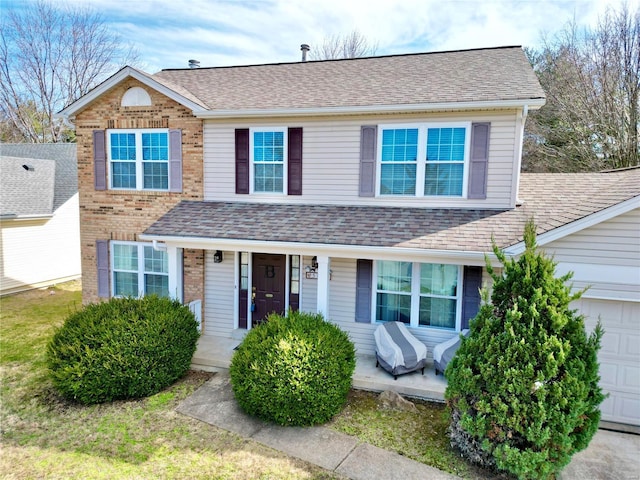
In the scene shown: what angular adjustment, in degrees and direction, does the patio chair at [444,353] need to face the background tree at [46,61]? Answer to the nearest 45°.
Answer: approximately 90° to its right

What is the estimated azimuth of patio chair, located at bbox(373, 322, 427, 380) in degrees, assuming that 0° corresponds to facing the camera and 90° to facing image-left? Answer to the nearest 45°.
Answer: approximately 315°

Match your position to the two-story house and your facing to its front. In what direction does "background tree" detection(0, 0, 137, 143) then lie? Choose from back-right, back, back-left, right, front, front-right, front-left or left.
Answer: back-right

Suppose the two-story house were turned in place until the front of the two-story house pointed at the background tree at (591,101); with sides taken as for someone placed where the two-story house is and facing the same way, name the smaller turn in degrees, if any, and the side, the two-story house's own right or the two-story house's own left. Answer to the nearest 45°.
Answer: approximately 135° to the two-story house's own left

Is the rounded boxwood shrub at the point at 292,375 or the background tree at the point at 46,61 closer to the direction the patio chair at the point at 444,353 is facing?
the rounded boxwood shrub

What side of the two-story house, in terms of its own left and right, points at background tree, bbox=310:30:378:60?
back

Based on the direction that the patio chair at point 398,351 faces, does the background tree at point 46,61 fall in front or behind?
behind

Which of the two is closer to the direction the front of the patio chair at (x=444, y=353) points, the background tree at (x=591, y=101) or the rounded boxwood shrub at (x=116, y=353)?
the rounded boxwood shrub

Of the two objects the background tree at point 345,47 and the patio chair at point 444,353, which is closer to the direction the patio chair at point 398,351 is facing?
the patio chair

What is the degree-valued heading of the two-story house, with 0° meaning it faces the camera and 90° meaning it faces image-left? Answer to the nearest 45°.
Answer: approximately 0°

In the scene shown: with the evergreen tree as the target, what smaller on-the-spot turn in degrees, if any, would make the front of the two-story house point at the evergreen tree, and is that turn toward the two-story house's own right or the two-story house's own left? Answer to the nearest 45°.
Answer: approximately 45° to the two-story house's own left

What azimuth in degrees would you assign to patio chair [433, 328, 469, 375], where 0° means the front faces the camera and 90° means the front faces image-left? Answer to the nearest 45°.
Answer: approximately 45°

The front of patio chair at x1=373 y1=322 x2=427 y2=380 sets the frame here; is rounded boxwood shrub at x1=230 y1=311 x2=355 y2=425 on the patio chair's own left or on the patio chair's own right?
on the patio chair's own right

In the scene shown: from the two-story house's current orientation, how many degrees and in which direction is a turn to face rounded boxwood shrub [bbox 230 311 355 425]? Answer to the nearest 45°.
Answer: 0° — it already faces it

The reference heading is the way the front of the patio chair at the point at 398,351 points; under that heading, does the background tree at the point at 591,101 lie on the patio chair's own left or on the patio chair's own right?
on the patio chair's own left
